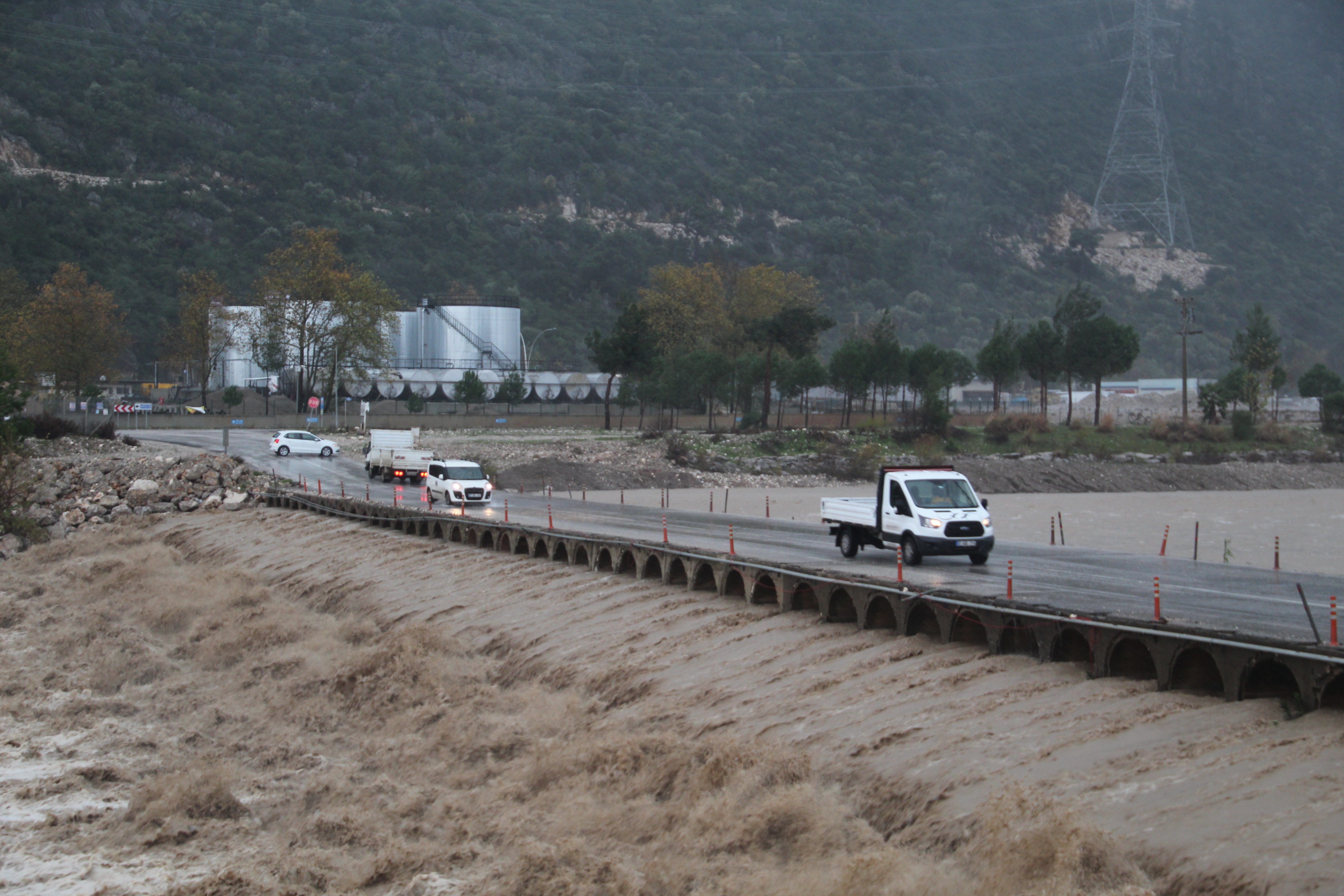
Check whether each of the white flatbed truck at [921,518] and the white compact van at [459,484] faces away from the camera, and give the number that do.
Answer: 0

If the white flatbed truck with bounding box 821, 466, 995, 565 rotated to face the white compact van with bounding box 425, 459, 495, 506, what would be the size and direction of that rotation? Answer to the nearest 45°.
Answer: approximately 180°

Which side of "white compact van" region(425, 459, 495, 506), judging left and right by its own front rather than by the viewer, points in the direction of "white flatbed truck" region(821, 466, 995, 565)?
front

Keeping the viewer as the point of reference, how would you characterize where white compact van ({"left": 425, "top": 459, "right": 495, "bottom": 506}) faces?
facing the viewer and to the right of the viewer

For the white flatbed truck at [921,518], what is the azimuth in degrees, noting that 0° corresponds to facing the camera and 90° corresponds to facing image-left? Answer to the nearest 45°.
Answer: approximately 315°
